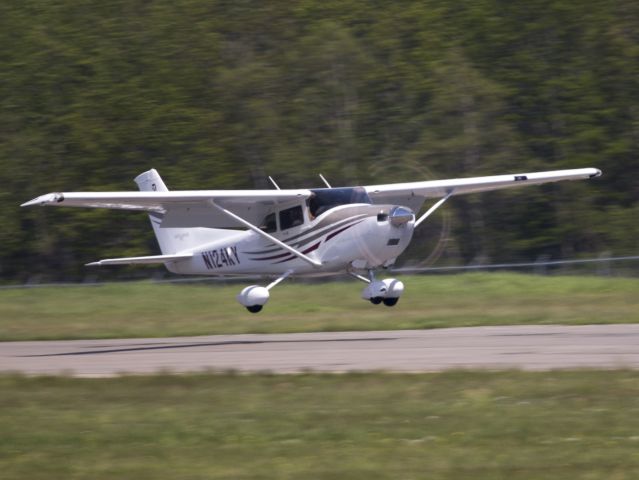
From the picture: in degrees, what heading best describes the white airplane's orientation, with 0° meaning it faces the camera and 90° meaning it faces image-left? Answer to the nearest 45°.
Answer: approximately 315°
